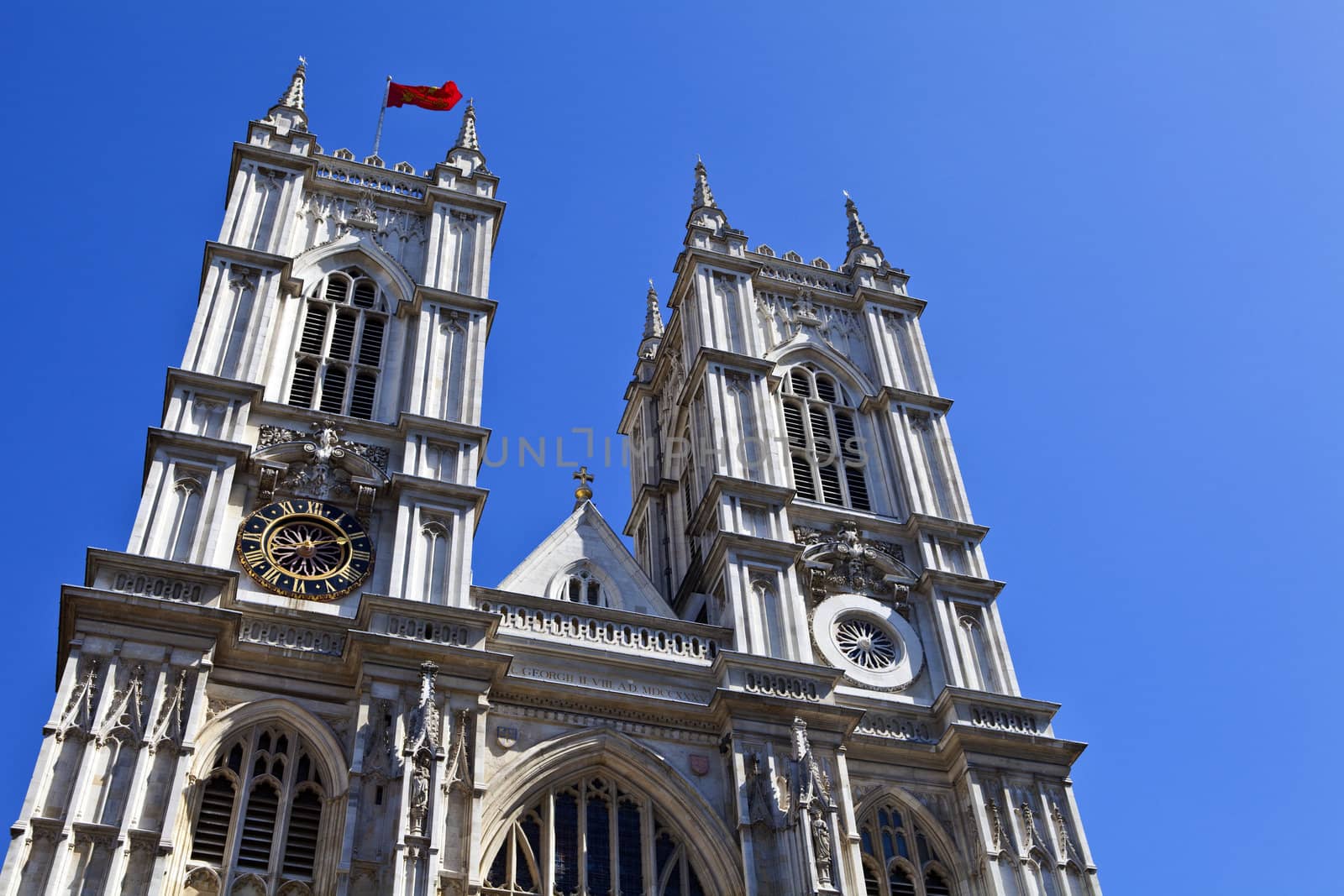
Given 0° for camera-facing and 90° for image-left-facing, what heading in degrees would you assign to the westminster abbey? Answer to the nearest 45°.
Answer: approximately 0°
